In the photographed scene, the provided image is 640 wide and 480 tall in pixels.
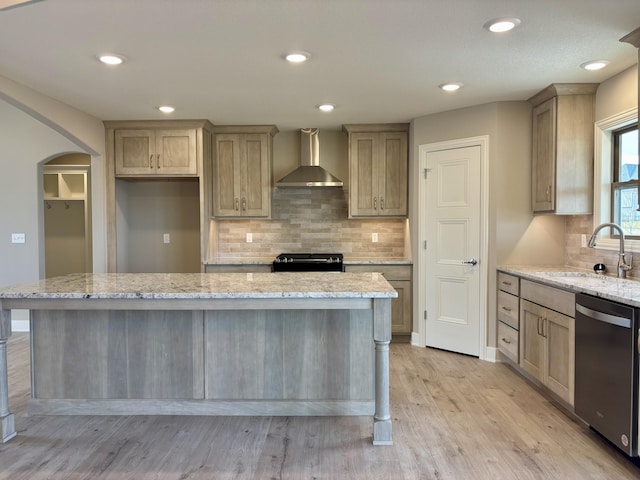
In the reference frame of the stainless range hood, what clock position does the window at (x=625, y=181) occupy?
The window is roughly at 10 o'clock from the stainless range hood.

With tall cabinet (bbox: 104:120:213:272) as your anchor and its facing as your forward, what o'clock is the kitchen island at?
The kitchen island is roughly at 12 o'clock from the tall cabinet.

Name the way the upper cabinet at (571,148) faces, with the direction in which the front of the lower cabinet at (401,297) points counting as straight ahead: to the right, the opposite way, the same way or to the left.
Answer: to the right

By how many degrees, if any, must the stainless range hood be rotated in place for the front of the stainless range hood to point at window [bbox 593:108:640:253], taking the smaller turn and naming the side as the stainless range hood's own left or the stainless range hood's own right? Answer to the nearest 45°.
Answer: approximately 45° to the stainless range hood's own left

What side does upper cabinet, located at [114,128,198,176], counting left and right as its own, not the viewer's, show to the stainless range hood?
left

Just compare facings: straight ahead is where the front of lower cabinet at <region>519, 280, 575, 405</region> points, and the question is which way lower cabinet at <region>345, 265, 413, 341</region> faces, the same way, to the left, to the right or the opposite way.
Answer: to the left
